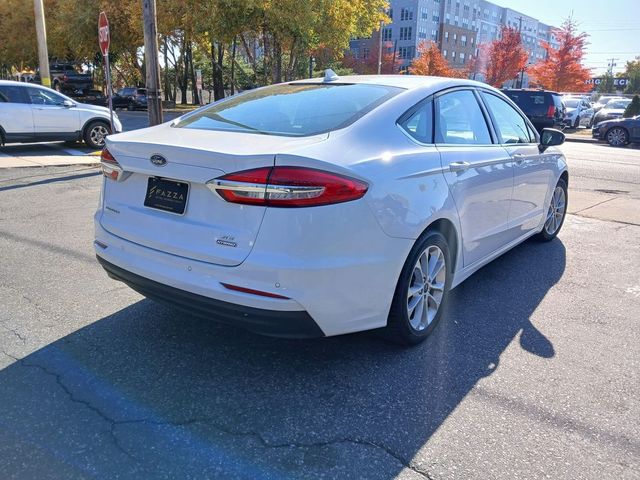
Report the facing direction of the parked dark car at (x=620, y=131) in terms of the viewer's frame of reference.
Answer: facing to the left of the viewer

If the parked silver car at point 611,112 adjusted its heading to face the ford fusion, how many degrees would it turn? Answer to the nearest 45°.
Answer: approximately 45° to its left

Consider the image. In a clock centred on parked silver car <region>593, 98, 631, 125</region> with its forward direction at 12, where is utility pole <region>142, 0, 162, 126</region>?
The utility pole is roughly at 11 o'clock from the parked silver car.

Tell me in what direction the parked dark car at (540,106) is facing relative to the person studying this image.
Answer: facing away from the viewer and to the left of the viewer

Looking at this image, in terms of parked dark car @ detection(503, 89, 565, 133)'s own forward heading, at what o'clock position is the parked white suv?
The parked white suv is roughly at 9 o'clock from the parked dark car.

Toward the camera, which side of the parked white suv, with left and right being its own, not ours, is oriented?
right

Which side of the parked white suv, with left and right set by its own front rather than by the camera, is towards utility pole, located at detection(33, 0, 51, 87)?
left

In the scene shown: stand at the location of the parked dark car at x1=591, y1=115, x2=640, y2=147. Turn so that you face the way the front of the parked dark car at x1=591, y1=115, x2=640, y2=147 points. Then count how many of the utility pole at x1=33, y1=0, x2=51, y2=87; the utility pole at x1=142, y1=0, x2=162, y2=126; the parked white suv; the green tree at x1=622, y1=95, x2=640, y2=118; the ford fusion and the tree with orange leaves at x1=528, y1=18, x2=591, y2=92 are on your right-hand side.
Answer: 2

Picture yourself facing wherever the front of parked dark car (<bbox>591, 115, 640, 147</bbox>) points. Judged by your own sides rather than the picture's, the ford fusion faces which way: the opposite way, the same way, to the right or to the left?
to the right

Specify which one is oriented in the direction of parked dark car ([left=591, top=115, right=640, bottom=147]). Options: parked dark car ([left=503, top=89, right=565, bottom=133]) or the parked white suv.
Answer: the parked white suv
